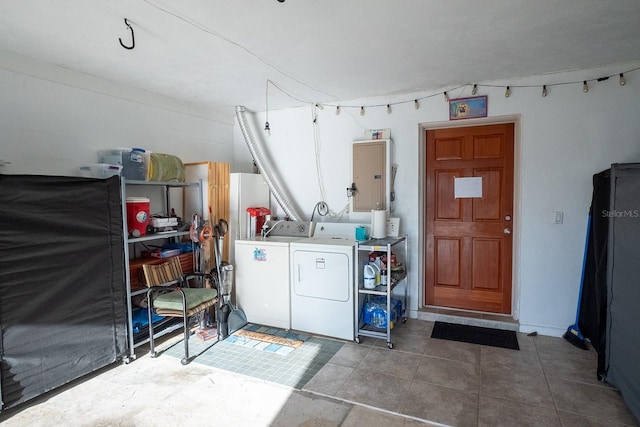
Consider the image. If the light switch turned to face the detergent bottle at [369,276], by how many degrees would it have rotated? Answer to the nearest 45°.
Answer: approximately 45° to its right

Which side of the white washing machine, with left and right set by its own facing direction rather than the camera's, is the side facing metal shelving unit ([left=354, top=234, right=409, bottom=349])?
left

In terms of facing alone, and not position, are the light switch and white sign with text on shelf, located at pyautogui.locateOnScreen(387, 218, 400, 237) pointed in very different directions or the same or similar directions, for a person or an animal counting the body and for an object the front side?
same or similar directions

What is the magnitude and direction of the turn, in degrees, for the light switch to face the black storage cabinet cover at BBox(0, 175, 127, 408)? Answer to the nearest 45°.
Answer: approximately 45° to its right

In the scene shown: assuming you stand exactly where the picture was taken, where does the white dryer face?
facing the viewer and to the left of the viewer

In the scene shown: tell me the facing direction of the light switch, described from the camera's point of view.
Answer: facing the viewer

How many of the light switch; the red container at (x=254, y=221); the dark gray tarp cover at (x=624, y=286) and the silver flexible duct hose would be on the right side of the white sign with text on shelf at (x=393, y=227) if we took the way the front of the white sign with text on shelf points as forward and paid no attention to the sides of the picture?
2

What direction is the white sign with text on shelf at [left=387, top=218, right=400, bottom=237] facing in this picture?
toward the camera

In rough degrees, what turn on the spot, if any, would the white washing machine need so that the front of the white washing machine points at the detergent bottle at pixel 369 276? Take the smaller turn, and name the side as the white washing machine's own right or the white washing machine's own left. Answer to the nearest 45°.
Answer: approximately 90° to the white washing machine's own left

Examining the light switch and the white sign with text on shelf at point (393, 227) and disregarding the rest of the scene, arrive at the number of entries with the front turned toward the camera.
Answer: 2

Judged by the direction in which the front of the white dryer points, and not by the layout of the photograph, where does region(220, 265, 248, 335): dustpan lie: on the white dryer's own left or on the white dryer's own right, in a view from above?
on the white dryer's own right

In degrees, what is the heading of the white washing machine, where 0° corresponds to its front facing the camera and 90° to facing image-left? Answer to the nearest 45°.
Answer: approximately 45°

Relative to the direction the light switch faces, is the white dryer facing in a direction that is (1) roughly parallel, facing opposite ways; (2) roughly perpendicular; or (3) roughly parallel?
roughly parallel
